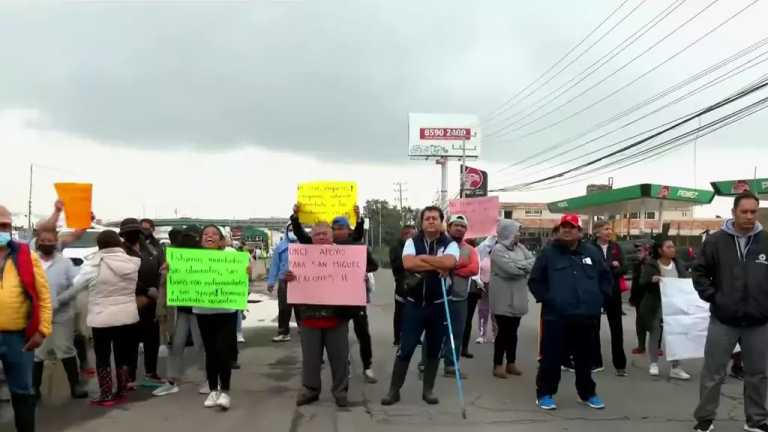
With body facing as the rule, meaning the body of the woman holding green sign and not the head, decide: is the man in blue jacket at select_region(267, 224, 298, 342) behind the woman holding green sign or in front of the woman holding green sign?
behind

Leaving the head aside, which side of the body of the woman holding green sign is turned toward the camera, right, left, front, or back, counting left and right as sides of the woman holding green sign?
front

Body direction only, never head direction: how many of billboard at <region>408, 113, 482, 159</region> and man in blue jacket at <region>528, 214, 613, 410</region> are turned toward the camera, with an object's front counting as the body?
2

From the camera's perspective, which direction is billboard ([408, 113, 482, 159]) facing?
toward the camera

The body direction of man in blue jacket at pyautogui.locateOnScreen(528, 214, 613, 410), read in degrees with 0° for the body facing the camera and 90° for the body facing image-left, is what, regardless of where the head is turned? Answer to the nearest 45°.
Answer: approximately 0°

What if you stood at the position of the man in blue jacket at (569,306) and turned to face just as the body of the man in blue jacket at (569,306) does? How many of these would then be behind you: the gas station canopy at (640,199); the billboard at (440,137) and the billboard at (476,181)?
3

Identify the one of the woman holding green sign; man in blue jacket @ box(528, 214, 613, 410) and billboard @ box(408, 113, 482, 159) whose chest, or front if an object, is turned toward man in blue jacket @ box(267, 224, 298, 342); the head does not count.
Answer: the billboard

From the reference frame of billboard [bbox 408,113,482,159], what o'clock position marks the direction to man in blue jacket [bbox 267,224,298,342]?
The man in blue jacket is roughly at 12 o'clock from the billboard.

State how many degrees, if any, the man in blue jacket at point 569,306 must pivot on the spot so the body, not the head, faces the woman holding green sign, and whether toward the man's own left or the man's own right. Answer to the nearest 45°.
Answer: approximately 90° to the man's own right

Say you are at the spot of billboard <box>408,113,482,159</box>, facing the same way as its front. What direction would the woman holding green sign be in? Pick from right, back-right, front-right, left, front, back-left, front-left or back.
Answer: front

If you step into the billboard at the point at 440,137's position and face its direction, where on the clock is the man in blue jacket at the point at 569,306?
The man in blue jacket is roughly at 12 o'clock from the billboard.

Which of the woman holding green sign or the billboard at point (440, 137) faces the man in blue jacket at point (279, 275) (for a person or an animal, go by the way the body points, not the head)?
the billboard
